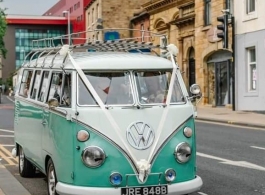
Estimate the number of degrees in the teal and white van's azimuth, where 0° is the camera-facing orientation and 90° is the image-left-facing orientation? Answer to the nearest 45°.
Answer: approximately 315°
